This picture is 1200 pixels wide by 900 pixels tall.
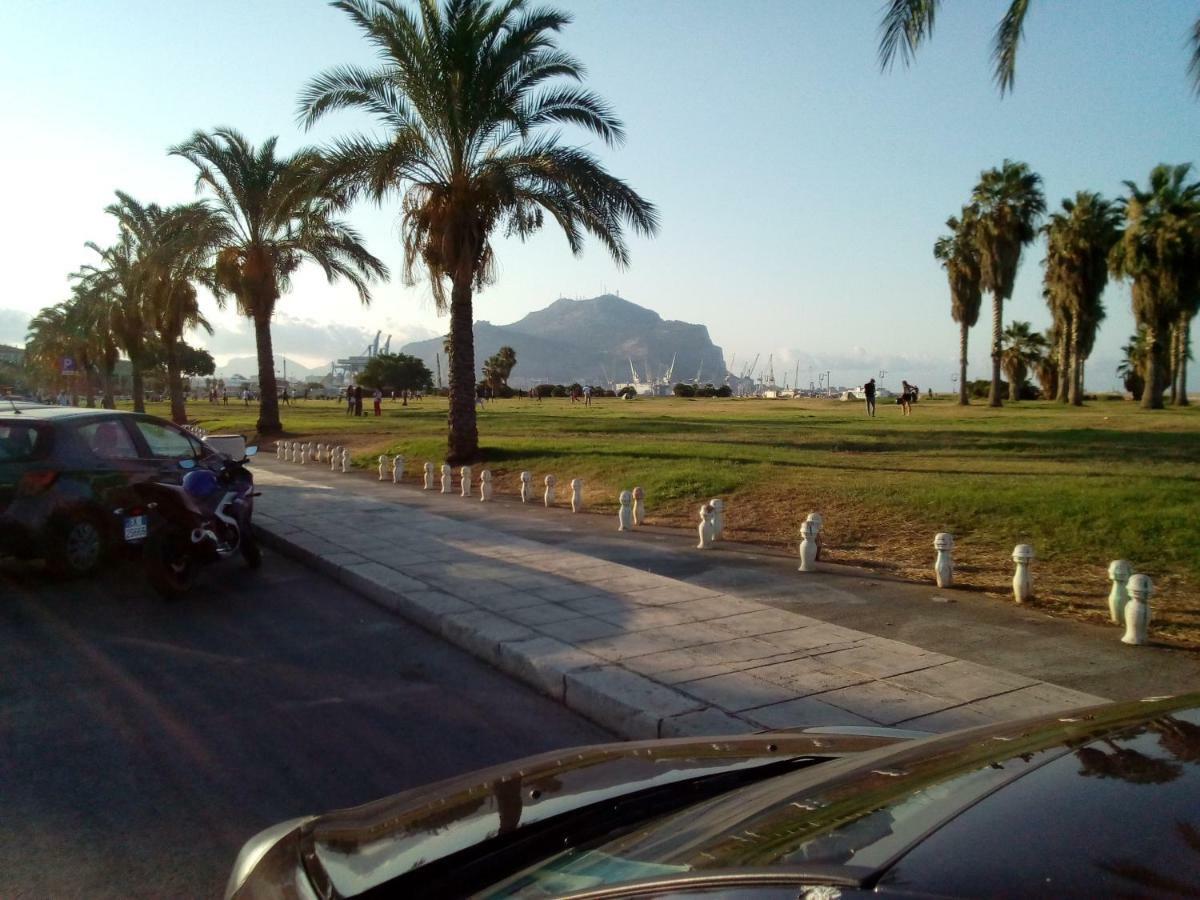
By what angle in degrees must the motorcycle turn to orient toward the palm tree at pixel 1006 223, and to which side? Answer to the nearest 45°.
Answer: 0° — it already faces it

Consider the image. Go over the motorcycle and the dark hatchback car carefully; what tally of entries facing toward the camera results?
0

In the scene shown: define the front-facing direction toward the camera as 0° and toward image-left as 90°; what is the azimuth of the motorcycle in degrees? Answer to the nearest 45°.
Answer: approximately 225°

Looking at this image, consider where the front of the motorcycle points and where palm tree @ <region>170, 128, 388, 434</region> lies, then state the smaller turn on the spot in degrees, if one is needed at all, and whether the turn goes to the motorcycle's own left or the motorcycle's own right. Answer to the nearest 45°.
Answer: approximately 45° to the motorcycle's own left

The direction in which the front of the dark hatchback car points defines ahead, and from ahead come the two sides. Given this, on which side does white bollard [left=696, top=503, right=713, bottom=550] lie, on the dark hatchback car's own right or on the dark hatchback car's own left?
on the dark hatchback car's own right

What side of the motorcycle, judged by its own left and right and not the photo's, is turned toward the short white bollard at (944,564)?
right

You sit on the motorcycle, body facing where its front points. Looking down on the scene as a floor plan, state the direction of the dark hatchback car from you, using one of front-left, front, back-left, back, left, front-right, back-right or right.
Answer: left

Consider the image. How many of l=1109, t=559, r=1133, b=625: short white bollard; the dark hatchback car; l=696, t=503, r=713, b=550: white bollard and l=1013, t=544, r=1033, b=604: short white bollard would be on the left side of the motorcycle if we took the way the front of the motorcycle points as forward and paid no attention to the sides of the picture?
1

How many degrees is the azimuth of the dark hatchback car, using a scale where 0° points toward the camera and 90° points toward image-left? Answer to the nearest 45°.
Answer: approximately 225°

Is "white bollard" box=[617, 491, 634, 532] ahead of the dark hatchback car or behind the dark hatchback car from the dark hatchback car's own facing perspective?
ahead

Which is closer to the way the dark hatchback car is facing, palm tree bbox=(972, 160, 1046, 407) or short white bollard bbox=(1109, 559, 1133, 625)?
the palm tree

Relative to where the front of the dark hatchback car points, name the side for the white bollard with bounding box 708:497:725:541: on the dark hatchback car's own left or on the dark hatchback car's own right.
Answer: on the dark hatchback car's own right

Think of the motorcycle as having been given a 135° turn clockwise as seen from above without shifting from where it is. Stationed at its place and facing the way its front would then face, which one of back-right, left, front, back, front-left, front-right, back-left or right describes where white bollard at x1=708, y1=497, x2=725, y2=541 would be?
left
